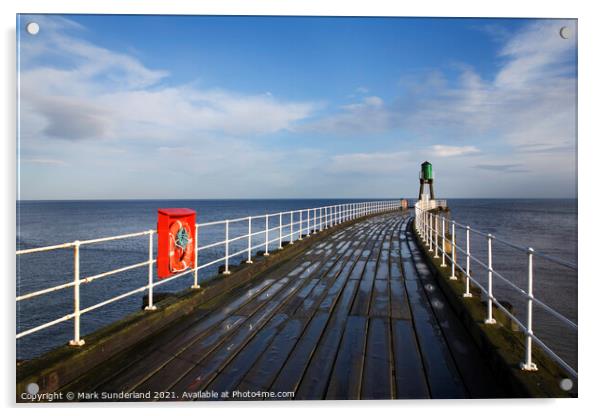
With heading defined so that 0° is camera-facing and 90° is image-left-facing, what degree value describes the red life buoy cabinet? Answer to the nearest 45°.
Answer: approximately 315°

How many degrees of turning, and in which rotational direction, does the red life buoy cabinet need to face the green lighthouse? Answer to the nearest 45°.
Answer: approximately 90° to its left
